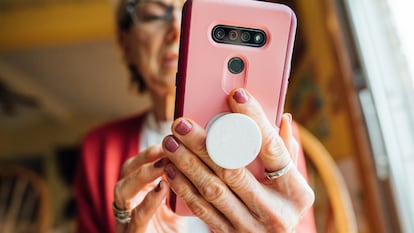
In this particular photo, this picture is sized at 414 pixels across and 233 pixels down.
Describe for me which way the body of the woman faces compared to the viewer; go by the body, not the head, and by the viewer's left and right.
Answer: facing the viewer and to the right of the viewer
